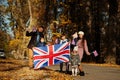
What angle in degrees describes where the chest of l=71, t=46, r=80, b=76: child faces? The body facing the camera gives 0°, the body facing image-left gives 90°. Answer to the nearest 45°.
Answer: approximately 0°
